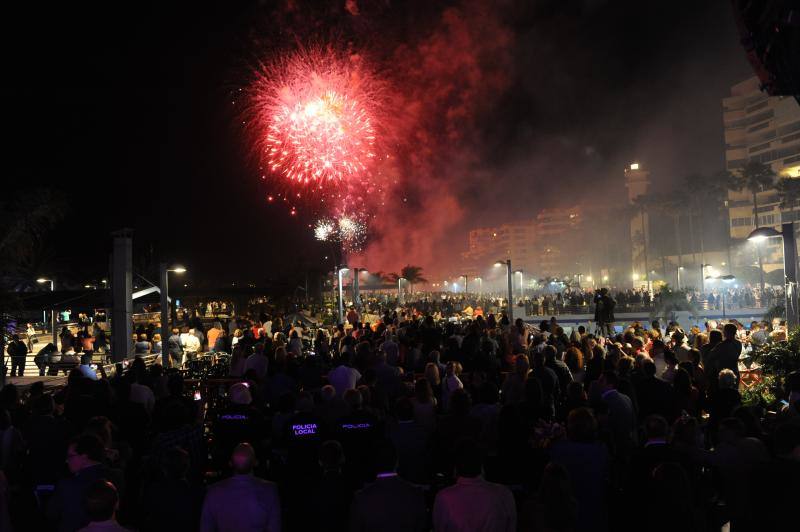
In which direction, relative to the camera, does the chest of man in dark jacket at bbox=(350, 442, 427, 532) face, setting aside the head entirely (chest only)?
away from the camera

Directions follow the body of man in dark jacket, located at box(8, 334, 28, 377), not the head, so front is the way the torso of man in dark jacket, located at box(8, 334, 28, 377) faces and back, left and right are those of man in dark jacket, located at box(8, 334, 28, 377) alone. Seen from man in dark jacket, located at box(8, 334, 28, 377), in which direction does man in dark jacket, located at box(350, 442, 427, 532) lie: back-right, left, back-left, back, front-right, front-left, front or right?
back

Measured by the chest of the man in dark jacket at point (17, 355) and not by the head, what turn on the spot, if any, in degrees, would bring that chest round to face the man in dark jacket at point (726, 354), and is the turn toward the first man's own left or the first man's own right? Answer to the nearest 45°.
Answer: approximately 135° to the first man's own right

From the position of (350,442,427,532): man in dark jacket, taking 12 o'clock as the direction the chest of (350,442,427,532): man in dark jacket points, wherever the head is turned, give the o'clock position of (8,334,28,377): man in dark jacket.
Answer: (8,334,28,377): man in dark jacket is roughly at 11 o'clock from (350,442,427,532): man in dark jacket.

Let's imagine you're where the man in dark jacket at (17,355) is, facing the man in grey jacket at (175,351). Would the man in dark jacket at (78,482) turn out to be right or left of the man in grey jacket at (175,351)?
right

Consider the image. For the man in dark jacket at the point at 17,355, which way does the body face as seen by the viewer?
away from the camera

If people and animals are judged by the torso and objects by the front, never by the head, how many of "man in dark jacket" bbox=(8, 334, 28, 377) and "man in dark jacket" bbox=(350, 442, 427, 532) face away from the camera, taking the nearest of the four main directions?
2

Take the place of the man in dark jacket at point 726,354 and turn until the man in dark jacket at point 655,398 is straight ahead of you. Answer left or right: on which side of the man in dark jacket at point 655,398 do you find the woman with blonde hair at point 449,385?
right
